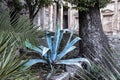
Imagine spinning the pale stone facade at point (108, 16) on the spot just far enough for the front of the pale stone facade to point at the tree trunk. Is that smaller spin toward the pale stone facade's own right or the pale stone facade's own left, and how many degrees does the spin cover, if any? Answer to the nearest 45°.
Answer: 0° — it already faces it

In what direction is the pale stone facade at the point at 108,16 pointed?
toward the camera
